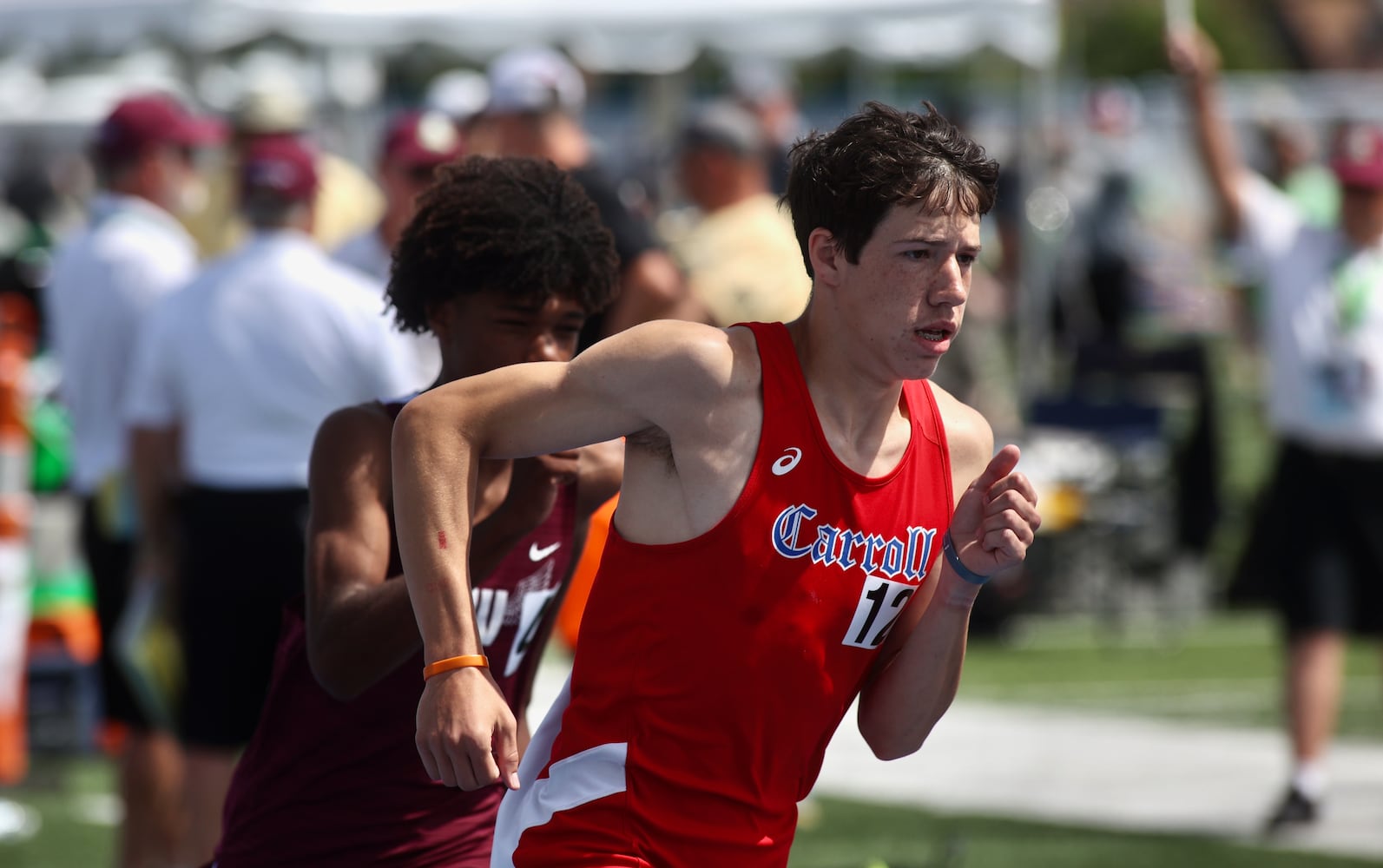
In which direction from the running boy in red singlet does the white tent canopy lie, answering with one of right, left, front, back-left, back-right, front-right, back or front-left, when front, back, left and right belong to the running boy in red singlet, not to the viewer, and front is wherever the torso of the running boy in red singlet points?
back-left

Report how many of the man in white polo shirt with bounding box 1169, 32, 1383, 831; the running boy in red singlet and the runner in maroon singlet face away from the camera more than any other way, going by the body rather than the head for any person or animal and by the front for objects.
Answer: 0

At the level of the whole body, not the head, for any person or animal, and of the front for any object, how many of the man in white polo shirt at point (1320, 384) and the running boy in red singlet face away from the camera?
0

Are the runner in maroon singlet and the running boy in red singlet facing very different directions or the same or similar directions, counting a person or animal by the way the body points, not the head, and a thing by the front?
same or similar directions

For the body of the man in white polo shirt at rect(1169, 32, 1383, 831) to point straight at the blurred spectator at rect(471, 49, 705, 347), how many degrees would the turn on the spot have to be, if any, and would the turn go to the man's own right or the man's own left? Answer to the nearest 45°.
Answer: approximately 45° to the man's own right

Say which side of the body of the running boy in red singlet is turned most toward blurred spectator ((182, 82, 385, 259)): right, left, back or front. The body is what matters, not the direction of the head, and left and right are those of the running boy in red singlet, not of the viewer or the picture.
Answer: back

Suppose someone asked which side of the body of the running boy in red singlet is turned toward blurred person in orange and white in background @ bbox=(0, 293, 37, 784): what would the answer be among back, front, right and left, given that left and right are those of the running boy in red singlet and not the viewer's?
back

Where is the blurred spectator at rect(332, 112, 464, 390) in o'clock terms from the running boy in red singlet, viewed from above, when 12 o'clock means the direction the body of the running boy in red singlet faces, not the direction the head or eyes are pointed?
The blurred spectator is roughly at 7 o'clock from the running boy in red singlet.

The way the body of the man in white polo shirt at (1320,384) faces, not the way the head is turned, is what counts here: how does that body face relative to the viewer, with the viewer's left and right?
facing the viewer

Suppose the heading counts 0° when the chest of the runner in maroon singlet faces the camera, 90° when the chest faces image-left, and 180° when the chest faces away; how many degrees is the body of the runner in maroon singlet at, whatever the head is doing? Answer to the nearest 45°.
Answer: approximately 315°

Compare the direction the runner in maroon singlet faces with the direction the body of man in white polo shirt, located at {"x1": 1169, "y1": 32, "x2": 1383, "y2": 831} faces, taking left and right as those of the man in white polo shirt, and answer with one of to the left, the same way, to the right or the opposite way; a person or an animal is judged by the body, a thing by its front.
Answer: to the left

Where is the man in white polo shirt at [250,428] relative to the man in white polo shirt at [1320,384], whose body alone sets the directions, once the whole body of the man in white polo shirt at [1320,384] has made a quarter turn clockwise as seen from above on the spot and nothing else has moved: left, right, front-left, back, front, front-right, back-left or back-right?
front-left

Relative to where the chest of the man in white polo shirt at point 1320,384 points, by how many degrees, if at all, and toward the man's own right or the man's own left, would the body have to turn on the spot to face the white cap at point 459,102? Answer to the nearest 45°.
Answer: approximately 90° to the man's own right

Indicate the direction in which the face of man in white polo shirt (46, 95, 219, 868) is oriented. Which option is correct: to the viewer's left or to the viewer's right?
to the viewer's right

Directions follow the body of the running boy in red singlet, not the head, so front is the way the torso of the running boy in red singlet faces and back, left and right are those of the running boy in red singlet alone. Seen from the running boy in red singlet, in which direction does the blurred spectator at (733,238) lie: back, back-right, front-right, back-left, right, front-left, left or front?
back-left

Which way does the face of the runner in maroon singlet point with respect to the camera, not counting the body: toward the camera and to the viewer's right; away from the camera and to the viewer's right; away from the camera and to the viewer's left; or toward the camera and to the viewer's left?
toward the camera and to the viewer's right
